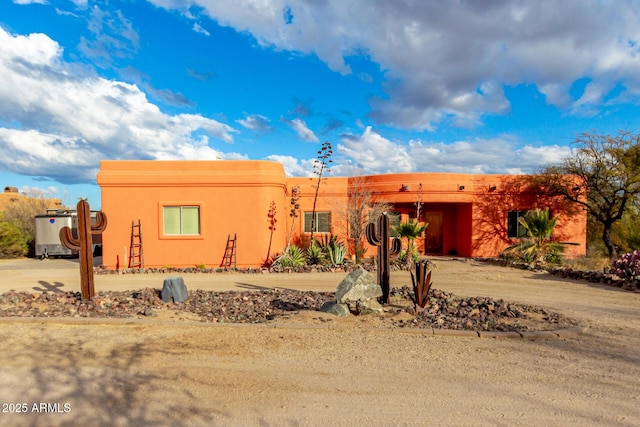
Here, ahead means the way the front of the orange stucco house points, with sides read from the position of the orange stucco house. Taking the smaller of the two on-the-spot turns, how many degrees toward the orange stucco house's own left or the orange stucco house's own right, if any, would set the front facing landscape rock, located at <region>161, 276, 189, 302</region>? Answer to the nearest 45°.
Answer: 0° — it already faces it

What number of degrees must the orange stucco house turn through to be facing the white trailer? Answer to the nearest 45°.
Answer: approximately 135° to its right

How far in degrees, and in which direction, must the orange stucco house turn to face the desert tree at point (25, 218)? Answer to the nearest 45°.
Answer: approximately 135° to its right

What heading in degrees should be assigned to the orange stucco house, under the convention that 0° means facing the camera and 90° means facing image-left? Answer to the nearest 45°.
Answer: approximately 0°

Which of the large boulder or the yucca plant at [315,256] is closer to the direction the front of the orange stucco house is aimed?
the large boulder

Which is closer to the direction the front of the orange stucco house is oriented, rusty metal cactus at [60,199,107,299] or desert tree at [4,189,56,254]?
the rusty metal cactus

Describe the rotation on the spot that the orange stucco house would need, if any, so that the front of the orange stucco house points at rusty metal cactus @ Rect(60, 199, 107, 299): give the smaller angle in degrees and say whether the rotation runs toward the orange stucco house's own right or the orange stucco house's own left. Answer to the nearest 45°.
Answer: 0° — it already faces it

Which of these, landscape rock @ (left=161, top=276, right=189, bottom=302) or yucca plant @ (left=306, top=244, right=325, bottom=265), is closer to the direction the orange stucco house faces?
the landscape rock
